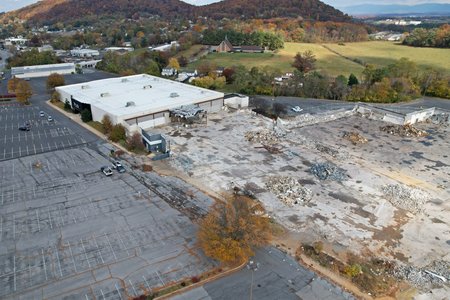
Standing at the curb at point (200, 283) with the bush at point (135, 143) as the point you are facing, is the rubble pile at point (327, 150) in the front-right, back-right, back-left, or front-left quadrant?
front-right

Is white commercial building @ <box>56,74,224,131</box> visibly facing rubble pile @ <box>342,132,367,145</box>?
no

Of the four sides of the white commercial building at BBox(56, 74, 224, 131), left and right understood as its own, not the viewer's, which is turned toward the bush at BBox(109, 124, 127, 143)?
front

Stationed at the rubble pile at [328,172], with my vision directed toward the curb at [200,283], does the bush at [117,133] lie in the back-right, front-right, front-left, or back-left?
front-right

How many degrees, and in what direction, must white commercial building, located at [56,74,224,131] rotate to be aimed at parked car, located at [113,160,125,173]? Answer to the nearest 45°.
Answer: approximately 45° to its left

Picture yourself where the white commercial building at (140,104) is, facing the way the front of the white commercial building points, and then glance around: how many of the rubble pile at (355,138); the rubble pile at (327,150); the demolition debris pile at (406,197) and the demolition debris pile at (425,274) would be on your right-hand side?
0

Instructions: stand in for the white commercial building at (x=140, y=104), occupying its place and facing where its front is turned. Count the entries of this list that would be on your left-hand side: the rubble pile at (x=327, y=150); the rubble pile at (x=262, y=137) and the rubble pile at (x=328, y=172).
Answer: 3

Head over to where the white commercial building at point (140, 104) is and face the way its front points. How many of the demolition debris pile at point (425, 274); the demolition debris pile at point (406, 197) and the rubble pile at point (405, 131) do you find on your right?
0

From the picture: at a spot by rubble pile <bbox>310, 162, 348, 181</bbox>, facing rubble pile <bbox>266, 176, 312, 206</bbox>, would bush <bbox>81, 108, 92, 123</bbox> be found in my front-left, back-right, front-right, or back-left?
front-right

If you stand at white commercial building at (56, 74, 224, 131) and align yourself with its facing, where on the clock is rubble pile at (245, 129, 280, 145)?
The rubble pile is roughly at 9 o'clock from the white commercial building.

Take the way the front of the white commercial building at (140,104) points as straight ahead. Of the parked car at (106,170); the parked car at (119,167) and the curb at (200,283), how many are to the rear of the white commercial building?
0

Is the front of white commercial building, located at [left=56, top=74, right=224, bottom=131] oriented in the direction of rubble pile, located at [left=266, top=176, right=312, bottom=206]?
no

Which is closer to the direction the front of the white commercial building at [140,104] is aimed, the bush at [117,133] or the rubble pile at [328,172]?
the bush

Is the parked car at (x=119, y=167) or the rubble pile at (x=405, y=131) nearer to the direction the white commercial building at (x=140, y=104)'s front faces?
the parked car

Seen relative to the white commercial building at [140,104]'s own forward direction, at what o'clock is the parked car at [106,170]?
The parked car is roughly at 11 o'clock from the white commercial building.

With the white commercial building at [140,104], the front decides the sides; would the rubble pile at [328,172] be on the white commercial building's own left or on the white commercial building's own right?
on the white commercial building's own left

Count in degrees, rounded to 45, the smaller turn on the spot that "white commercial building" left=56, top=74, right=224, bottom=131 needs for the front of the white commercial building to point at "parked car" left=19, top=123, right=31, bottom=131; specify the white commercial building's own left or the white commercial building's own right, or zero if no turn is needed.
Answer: approximately 45° to the white commercial building's own right

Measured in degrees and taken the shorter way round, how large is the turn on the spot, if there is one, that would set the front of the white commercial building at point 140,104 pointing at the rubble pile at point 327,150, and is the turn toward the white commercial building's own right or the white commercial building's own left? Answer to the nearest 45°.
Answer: approximately 90° to the white commercial building's own left

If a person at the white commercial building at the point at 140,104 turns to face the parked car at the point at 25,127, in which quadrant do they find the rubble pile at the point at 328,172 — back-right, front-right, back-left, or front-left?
back-left
